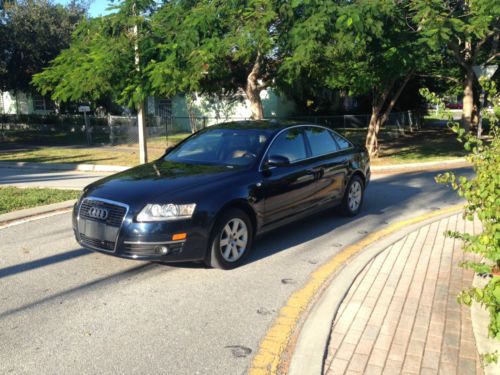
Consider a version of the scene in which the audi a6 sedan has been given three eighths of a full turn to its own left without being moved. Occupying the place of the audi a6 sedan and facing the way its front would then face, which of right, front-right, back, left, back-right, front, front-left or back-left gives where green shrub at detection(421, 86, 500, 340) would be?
front-right

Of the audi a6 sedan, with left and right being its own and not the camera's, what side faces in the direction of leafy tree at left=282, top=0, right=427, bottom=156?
back

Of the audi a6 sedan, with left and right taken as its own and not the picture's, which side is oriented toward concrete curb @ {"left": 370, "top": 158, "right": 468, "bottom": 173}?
back

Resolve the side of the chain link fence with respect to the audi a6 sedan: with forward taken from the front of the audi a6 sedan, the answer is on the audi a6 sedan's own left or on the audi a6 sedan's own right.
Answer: on the audi a6 sedan's own right

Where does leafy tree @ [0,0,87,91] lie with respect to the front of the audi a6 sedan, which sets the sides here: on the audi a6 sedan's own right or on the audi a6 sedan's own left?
on the audi a6 sedan's own right

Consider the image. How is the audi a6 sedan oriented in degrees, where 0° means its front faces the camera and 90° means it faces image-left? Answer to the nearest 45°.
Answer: approximately 45°
